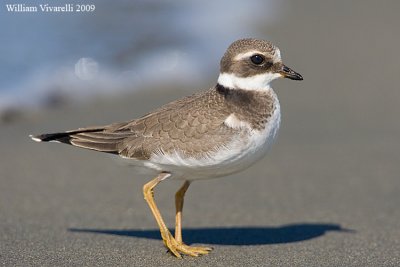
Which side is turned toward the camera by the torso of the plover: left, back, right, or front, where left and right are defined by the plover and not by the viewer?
right
